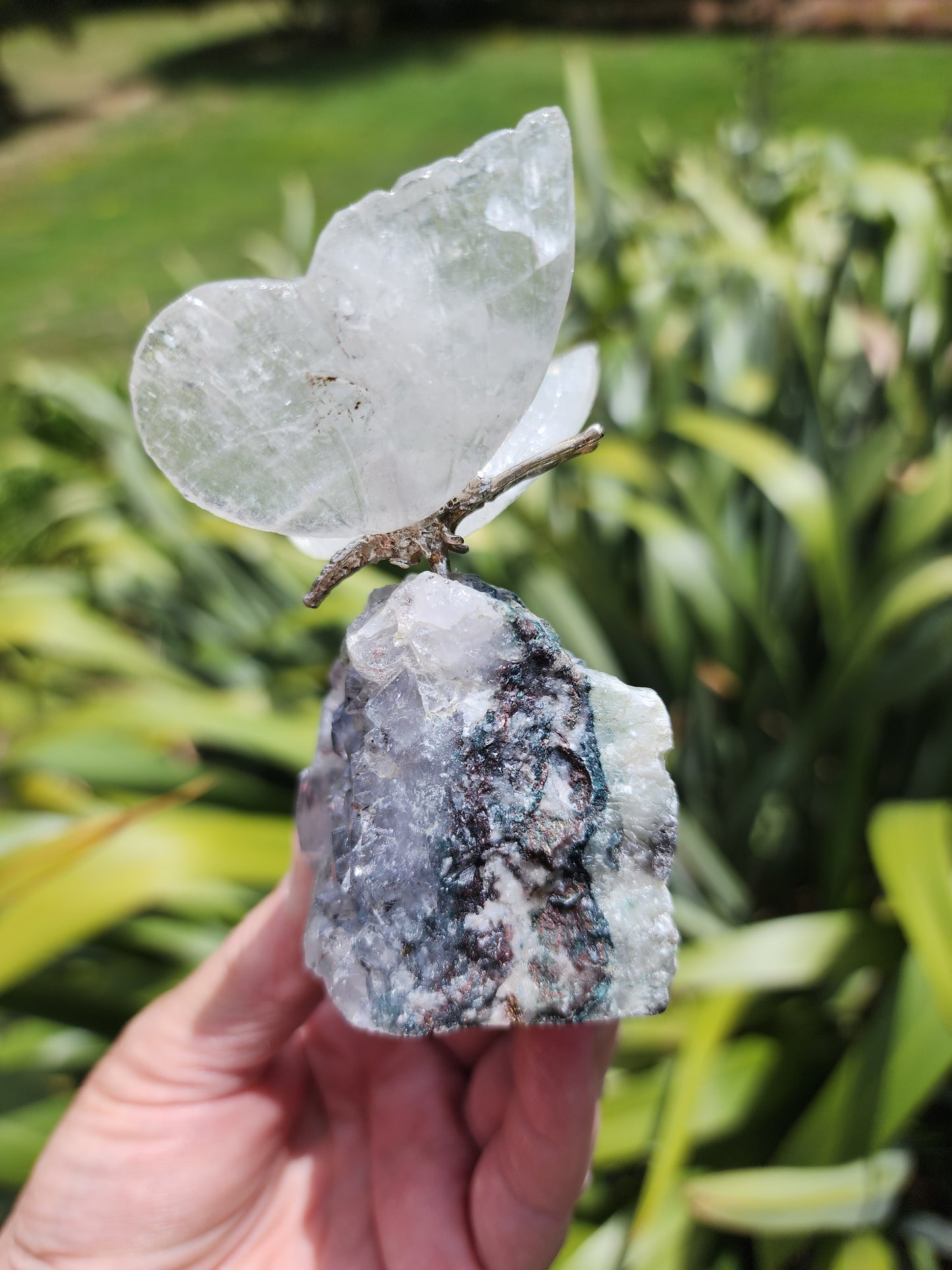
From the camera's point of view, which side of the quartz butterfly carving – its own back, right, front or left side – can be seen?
right

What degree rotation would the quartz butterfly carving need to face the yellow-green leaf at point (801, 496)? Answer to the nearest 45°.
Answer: approximately 45° to its left
